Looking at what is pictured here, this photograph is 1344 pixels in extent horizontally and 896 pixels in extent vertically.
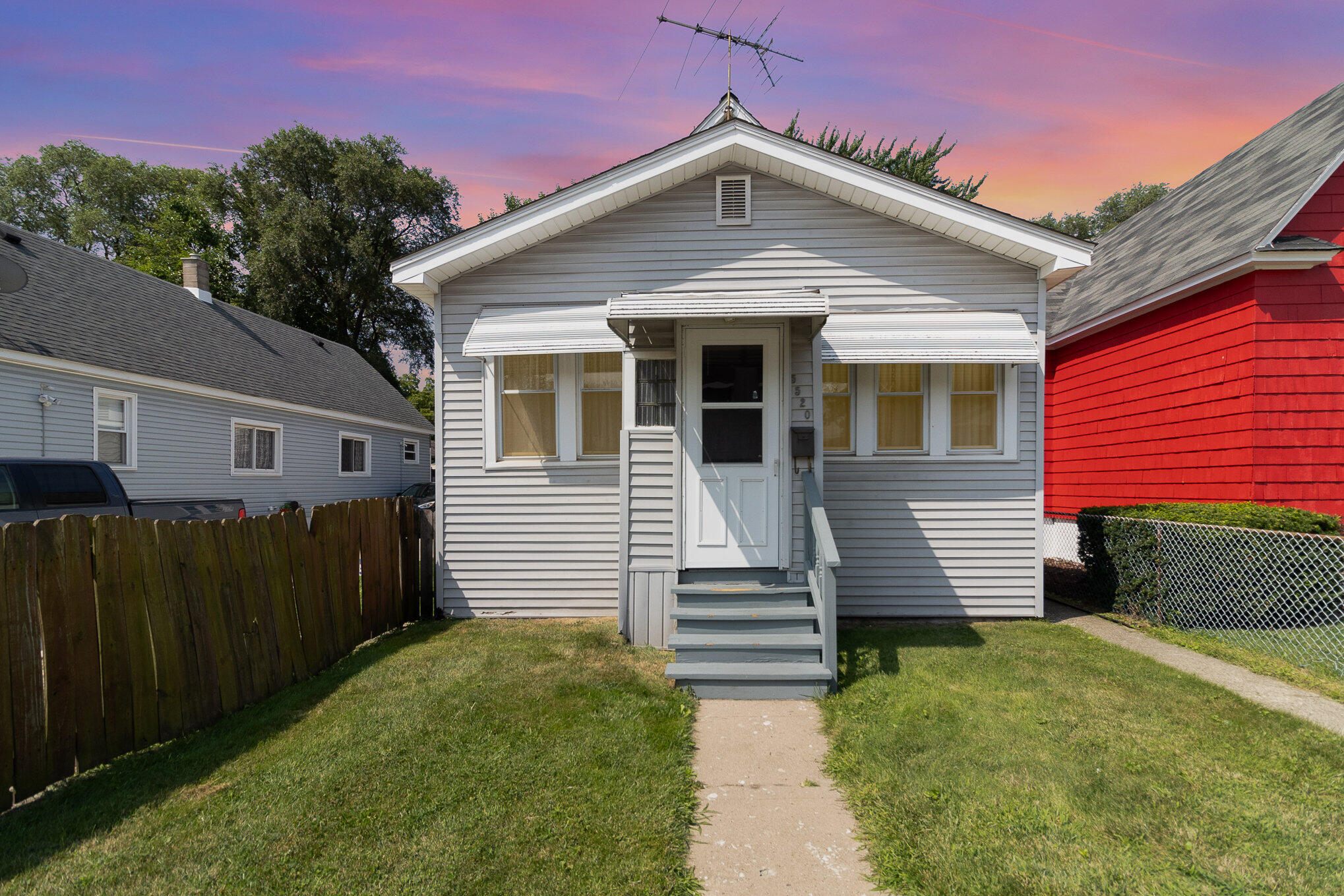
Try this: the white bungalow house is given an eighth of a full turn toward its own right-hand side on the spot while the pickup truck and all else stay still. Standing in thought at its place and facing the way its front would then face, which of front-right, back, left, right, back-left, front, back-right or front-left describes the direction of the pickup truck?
front-right

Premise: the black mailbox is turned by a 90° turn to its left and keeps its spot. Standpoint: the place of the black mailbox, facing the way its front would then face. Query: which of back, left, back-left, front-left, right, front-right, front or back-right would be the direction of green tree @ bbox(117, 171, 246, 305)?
back-left

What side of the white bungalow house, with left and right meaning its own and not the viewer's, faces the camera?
front

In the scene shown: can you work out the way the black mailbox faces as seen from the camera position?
facing the viewer

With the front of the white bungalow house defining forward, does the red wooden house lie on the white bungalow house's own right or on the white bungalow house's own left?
on the white bungalow house's own left

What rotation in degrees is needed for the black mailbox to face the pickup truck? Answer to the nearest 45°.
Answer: approximately 90° to its right

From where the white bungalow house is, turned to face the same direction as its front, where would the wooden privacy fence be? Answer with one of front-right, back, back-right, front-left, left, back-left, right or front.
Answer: front-right

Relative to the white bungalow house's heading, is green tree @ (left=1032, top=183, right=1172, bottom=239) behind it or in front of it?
behind

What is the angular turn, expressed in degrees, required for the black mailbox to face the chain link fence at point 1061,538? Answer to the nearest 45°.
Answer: approximately 135° to its left
